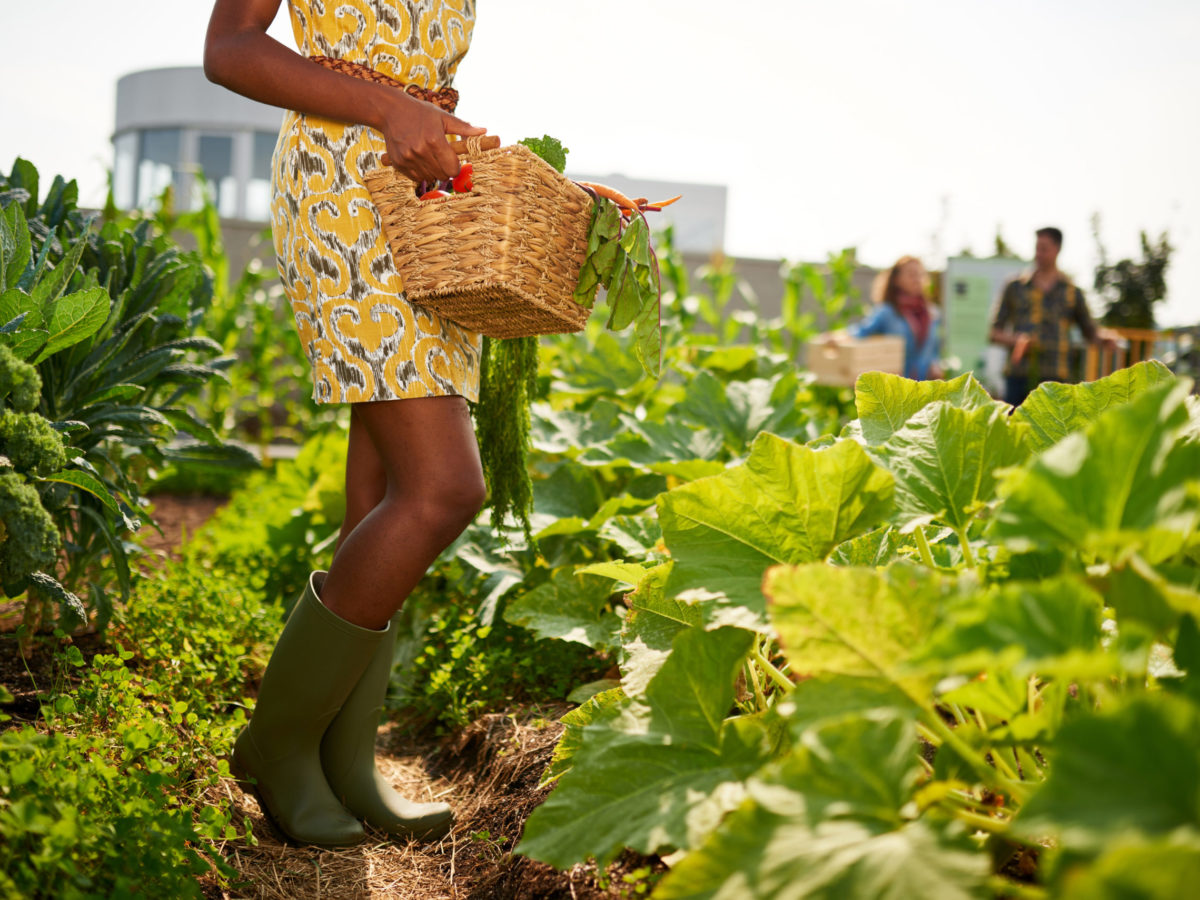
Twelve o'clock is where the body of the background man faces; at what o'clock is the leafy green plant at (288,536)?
The leafy green plant is roughly at 1 o'clock from the background man.

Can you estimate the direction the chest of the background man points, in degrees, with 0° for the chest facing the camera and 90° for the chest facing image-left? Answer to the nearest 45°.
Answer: approximately 0°

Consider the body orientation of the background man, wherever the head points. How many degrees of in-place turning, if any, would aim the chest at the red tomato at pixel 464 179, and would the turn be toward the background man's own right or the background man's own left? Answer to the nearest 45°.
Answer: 0° — they already face it
